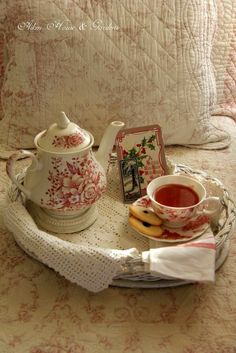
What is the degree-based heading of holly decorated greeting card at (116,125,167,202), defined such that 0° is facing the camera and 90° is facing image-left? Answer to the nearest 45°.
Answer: approximately 0°
